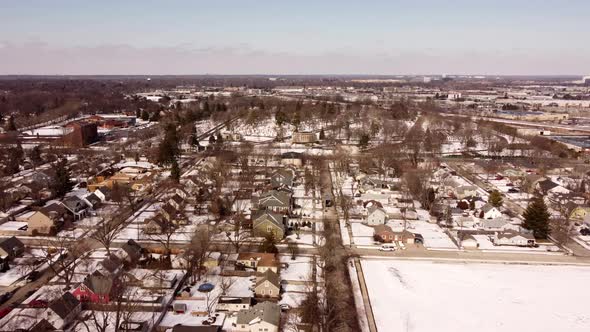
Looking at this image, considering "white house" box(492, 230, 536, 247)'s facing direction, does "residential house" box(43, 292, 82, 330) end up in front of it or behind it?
in front

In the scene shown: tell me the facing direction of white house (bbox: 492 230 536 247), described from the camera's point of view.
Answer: facing the viewer

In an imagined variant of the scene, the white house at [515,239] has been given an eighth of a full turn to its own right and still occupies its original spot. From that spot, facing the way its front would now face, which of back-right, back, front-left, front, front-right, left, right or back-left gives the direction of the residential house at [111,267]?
front

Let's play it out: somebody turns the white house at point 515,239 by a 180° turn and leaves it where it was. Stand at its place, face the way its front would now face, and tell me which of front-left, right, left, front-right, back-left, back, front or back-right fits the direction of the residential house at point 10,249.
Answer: back-left

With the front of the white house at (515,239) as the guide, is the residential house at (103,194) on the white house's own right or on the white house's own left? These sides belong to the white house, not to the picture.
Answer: on the white house's own right

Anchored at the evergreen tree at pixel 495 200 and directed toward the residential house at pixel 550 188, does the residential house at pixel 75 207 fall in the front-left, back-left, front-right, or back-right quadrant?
back-left

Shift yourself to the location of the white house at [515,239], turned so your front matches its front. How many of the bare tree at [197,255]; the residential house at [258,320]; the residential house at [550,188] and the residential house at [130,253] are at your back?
1

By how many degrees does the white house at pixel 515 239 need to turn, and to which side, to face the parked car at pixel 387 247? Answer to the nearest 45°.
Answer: approximately 45° to its right

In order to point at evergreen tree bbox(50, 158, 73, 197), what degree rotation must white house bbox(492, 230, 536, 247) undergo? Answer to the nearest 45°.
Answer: approximately 90° to its right

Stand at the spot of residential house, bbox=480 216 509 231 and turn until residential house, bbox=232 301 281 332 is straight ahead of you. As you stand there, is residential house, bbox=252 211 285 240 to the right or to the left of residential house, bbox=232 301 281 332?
right

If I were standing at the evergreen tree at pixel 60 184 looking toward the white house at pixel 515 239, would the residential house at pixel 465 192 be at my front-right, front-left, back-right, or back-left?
front-left

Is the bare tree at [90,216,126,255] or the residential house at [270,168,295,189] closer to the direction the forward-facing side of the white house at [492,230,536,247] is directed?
the bare tree

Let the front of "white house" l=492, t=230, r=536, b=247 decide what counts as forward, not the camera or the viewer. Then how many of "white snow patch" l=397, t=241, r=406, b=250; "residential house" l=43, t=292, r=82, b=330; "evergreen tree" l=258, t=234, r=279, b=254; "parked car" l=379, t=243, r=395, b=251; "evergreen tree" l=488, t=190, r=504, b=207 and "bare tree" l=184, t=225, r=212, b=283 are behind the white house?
1

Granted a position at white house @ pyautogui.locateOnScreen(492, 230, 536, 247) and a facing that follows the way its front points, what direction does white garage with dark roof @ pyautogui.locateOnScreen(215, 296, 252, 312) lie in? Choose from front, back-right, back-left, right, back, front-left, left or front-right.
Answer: front-right
